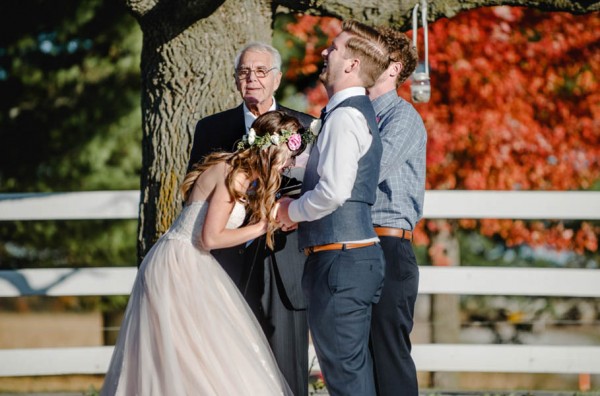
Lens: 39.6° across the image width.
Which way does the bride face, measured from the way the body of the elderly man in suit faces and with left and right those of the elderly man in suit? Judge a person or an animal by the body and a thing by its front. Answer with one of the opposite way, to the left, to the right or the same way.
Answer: to the left

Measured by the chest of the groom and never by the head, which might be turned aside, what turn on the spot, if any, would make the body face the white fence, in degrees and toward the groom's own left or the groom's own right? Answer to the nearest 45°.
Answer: approximately 90° to the groom's own right

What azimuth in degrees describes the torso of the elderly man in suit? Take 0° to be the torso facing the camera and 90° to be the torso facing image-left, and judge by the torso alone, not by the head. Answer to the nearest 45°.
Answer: approximately 0°

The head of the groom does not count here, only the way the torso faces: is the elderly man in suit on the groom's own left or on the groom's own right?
on the groom's own right

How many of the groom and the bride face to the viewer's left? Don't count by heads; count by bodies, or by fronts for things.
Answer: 1

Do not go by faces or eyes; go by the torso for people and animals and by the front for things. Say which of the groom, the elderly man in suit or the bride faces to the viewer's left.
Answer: the groom

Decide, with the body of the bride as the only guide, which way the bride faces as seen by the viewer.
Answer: to the viewer's right

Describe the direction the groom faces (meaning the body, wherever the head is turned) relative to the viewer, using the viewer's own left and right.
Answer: facing to the left of the viewer

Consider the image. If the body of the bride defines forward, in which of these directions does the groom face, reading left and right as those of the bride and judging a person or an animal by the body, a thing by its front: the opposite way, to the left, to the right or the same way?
the opposite way

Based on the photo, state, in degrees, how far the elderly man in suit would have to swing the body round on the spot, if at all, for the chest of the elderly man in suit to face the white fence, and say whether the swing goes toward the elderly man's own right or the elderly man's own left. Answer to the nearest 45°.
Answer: approximately 135° to the elderly man's own left

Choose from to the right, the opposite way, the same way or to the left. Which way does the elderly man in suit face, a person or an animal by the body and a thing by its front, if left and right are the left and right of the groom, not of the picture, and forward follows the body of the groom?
to the left

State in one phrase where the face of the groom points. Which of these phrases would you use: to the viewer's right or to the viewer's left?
to the viewer's left
